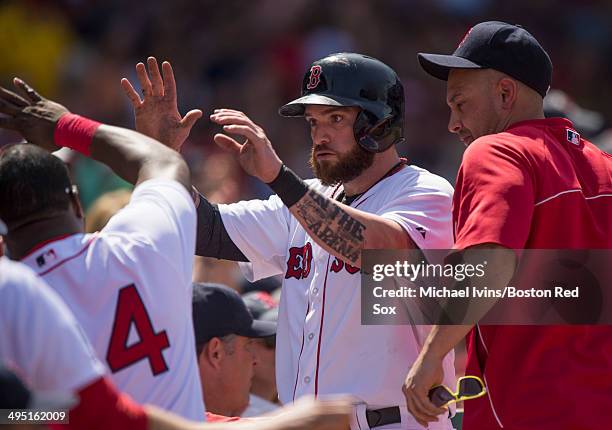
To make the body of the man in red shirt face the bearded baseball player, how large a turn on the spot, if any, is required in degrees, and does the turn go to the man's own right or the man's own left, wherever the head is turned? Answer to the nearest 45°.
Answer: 0° — they already face them

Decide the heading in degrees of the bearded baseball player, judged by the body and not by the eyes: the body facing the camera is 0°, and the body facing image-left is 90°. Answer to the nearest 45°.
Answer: approximately 45°

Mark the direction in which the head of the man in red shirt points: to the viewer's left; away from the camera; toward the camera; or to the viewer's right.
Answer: to the viewer's left

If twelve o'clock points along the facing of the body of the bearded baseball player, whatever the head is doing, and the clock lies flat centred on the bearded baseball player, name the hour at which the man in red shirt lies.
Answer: The man in red shirt is roughly at 9 o'clock from the bearded baseball player.

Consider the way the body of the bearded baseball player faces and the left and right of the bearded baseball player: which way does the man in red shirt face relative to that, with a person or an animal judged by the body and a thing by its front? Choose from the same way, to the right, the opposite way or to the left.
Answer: to the right
